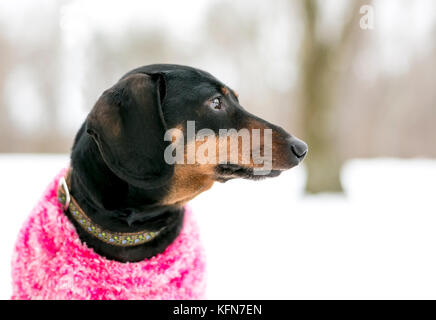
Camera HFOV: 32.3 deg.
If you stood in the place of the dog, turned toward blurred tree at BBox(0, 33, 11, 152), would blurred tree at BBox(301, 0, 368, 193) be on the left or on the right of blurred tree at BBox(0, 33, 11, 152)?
right

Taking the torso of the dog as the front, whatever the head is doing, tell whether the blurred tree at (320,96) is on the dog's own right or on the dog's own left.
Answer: on the dog's own left
